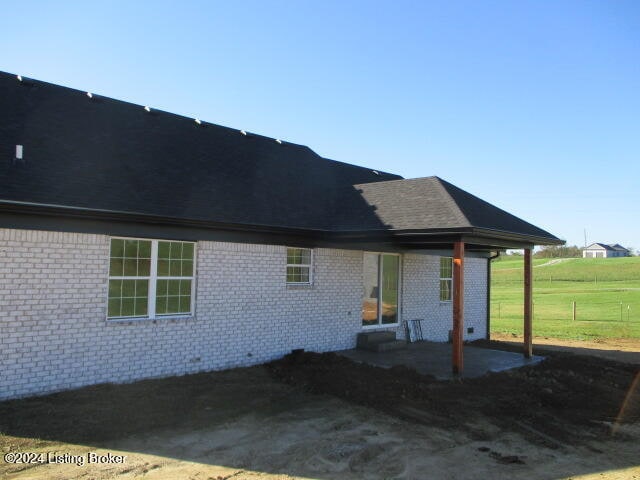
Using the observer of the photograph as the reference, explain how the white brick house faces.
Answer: facing away from the viewer and to the left of the viewer

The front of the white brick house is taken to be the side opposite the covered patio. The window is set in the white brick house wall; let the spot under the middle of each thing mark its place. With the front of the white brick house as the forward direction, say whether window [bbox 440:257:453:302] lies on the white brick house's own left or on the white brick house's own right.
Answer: on the white brick house's own right

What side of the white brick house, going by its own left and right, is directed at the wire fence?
right
